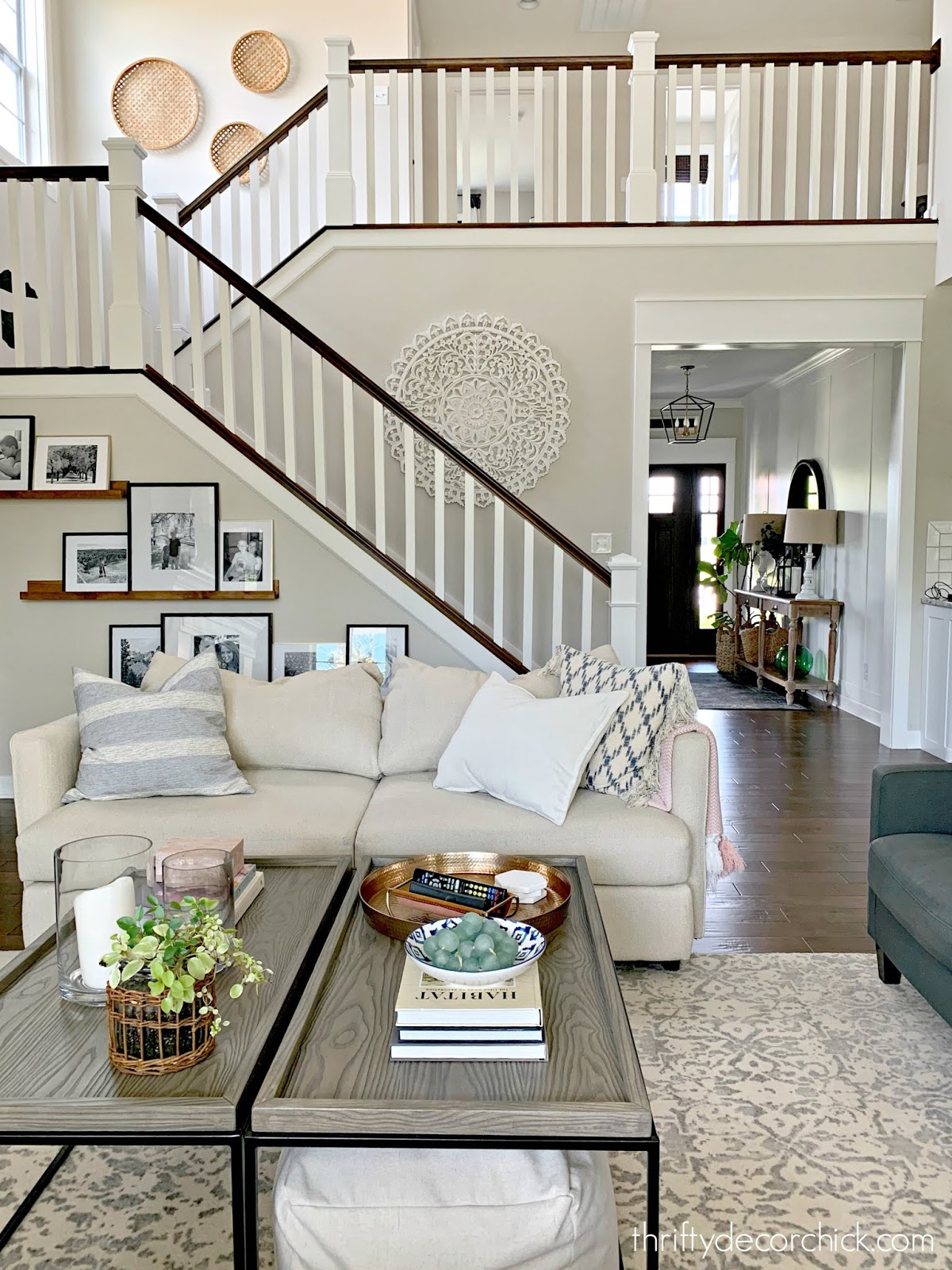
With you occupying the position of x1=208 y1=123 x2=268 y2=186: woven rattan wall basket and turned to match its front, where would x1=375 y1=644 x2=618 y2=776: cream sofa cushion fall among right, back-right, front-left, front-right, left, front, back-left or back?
front

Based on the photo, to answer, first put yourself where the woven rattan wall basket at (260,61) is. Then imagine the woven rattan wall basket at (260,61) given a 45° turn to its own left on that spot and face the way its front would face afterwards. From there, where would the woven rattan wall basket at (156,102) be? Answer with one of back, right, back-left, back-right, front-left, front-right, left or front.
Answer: back-right

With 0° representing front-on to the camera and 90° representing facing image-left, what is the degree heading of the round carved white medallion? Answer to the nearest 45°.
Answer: approximately 0°

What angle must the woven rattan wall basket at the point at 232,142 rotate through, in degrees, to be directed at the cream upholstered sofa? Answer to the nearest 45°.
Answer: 0° — it already faces it

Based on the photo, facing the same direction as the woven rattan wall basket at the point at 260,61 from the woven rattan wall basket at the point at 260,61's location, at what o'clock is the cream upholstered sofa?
The cream upholstered sofa is roughly at 12 o'clock from the woven rattan wall basket.

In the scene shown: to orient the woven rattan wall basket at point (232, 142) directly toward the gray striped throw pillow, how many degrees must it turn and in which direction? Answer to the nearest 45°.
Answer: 0° — it already faces it

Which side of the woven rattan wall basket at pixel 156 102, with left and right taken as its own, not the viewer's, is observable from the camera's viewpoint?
front

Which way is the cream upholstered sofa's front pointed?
toward the camera

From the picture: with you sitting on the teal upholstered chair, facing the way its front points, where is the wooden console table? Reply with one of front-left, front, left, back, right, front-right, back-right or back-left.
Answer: back-right

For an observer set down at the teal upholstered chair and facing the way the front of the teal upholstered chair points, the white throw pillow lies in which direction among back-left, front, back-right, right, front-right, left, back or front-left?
front-right

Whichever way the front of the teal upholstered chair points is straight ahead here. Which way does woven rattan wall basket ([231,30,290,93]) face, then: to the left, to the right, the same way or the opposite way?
to the left

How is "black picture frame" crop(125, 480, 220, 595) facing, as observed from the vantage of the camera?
facing the viewer

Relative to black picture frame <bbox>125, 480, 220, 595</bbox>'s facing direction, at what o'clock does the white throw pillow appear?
The white throw pillow is roughly at 11 o'clock from the black picture frame.

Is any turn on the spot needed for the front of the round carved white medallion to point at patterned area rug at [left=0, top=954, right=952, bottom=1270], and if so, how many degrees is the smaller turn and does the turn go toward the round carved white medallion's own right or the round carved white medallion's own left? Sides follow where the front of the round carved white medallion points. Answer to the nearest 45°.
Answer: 0° — it already faces it

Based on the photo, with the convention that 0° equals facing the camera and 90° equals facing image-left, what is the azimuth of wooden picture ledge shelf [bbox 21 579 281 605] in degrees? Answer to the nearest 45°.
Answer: approximately 0°

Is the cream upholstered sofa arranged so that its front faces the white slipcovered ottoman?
yes

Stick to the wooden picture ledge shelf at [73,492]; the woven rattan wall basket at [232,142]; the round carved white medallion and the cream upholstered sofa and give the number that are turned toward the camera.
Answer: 4

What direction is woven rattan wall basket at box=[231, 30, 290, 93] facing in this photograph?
toward the camera

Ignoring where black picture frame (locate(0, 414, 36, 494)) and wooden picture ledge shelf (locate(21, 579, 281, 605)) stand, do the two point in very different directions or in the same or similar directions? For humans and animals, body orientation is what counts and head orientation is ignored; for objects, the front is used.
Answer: same or similar directions
